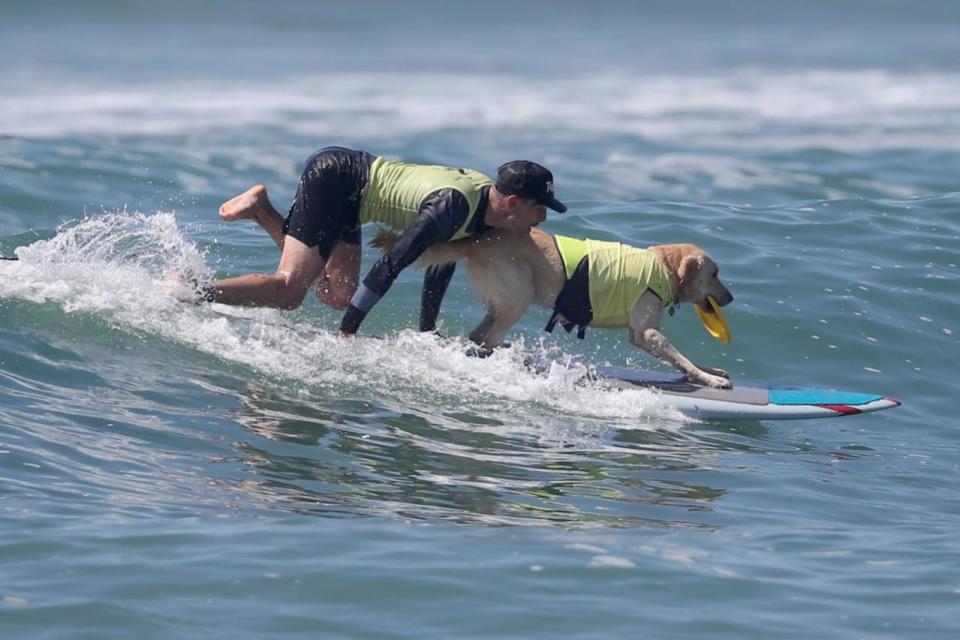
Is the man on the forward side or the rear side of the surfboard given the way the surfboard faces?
on the rear side

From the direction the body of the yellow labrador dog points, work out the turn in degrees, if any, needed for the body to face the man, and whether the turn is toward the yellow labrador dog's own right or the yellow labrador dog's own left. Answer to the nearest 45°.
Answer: approximately 180°

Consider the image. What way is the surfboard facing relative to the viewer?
to the viewer's right

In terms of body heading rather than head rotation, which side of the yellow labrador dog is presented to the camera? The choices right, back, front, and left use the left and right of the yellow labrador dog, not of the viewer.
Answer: right
